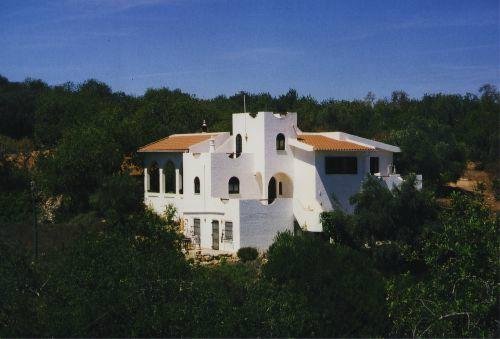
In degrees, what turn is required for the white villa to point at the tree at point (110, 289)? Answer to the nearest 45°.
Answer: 0° — it already faces it

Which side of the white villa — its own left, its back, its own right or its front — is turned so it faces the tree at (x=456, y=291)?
front

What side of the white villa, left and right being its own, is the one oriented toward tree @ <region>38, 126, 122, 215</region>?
right

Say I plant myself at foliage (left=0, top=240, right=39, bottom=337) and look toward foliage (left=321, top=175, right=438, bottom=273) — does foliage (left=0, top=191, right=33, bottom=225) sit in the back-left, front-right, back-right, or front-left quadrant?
front-left

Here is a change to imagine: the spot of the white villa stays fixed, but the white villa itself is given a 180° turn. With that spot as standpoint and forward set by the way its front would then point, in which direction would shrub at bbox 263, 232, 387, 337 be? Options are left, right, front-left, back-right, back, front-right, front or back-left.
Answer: back

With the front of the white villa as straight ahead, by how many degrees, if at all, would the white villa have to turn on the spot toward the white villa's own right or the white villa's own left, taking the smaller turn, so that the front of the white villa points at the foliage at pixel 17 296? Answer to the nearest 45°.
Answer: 0° — it already faces it

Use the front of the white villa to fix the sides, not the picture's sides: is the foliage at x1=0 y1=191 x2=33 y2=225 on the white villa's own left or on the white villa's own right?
on the white villa's own right

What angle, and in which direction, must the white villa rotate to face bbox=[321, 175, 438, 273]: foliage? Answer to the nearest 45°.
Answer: approximately 45° to its left

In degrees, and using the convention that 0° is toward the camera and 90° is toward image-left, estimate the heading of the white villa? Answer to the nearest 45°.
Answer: approximately 0°
